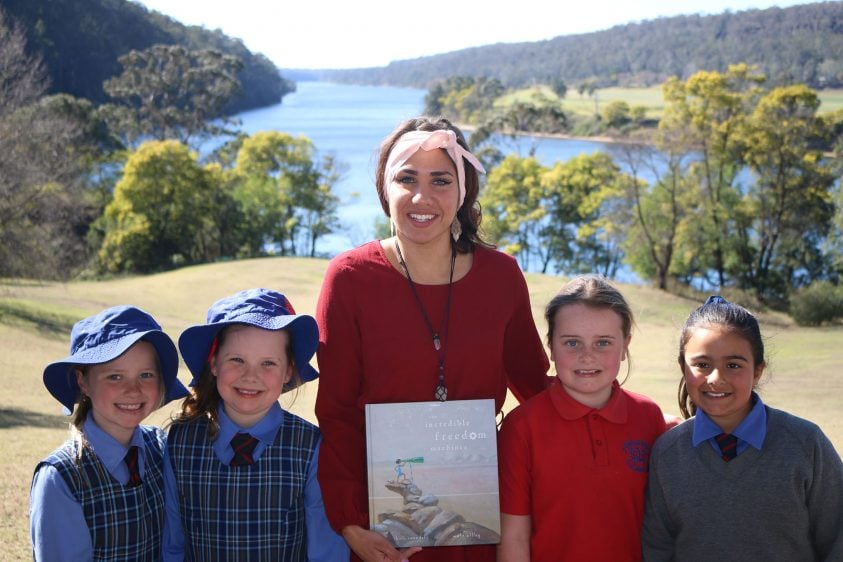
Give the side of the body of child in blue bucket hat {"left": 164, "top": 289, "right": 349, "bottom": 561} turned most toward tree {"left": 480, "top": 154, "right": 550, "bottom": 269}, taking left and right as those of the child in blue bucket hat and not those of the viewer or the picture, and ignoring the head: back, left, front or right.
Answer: back

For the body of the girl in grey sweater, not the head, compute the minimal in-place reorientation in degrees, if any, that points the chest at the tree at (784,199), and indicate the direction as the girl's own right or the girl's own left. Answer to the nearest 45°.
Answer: approximately 180°

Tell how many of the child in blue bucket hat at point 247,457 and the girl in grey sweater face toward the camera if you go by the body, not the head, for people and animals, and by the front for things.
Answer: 2

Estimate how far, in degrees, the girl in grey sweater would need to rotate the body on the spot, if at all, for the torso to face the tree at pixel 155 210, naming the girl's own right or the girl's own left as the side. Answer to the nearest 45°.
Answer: approximately 135° to the girl's own right

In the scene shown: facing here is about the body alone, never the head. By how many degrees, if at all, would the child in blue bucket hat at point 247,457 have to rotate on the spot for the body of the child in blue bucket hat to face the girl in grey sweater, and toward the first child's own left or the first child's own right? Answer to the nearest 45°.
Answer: approximately 90° to the first child's own left

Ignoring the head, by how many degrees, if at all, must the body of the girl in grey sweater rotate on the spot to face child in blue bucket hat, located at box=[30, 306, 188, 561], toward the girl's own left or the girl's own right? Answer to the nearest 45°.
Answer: approximately 90° to the girl's own right

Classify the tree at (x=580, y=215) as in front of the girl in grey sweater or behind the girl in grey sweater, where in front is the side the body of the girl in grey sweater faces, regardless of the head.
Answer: behind

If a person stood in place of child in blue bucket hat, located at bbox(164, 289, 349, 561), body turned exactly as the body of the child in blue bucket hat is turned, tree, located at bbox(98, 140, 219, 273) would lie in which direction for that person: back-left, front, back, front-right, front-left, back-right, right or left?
back

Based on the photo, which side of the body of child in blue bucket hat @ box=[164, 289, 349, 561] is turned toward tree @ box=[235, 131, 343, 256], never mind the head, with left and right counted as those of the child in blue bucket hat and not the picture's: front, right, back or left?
back
